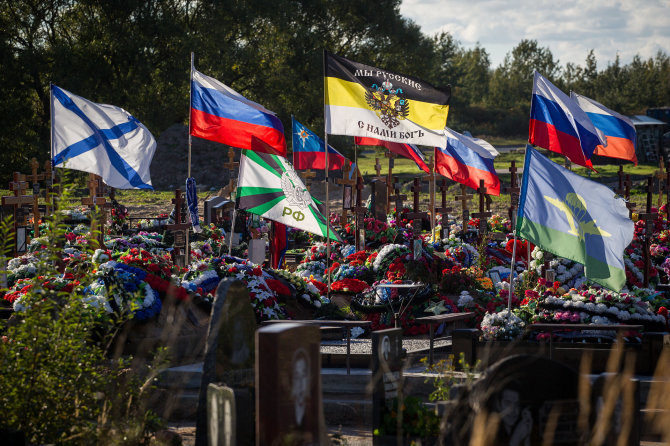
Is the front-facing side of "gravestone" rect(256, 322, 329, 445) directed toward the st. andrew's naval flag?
no

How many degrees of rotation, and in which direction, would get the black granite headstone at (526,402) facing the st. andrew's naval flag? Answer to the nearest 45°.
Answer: approximately 135° to its right

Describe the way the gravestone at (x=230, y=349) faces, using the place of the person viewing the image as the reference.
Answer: facing the viewer and to the right of the viewer

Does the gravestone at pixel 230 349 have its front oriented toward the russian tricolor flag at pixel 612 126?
no

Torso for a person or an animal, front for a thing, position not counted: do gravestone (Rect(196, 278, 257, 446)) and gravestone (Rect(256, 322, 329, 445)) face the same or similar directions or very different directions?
same or similar directions

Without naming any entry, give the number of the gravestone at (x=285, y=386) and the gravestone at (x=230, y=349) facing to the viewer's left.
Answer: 0

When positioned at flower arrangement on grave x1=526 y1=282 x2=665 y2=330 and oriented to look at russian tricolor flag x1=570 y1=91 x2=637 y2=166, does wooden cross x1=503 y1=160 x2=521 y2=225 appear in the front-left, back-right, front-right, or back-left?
front-left

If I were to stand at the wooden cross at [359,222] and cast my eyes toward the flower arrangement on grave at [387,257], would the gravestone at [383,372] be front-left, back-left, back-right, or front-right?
front-right

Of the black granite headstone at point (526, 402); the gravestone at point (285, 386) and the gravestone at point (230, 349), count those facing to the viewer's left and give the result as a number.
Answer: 0

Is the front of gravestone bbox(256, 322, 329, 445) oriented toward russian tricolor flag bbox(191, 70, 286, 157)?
no

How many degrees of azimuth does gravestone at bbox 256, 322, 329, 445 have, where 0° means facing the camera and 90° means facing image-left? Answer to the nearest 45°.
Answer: approximately 315°

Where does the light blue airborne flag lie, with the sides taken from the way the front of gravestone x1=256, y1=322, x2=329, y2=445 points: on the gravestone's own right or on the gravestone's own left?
on the gravestone's own left

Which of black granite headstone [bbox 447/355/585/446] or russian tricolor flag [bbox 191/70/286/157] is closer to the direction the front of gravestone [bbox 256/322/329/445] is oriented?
the black granite headstone

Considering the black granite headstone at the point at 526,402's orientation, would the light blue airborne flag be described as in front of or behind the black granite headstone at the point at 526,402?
behind

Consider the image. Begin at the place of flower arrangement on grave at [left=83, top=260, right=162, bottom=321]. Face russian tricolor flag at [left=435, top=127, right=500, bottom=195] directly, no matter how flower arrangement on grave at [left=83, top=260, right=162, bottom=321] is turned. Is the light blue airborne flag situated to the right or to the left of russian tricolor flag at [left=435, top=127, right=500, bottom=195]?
right

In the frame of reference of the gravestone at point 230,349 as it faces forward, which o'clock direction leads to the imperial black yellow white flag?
The imperial black yellow white flag is roughly at 8 o'clock from the gravestone.

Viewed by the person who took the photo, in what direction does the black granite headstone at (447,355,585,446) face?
facing the viewer

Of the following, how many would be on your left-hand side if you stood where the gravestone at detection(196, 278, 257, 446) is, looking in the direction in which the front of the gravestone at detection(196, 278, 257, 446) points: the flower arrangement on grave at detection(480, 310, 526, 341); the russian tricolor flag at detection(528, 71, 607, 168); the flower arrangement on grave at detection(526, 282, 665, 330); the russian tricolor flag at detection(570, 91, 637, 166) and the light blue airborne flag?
5

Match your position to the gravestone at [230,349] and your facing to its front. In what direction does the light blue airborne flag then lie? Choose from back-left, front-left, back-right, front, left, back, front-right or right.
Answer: left
